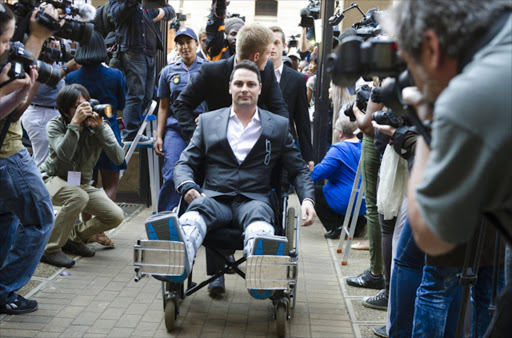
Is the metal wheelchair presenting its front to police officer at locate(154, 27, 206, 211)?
no

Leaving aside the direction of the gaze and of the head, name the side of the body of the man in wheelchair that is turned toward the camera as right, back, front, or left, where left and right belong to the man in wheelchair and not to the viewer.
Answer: front

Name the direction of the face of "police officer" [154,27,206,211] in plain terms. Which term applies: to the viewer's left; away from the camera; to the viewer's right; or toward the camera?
toward the camera

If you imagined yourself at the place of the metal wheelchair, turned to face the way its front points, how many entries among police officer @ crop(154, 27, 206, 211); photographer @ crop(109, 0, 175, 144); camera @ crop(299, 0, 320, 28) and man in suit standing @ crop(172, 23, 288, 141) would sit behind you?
4

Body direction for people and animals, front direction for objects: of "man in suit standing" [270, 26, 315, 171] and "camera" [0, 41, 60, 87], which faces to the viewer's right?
the camera

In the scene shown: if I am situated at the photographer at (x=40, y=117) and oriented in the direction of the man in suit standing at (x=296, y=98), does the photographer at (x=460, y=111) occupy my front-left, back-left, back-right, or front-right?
front-right

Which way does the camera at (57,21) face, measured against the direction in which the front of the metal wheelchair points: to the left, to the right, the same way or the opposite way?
to the left

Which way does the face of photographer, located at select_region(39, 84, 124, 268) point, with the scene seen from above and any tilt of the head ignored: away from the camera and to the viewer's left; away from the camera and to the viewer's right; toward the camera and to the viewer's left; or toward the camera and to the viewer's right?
toward the camera and to the viewer's right

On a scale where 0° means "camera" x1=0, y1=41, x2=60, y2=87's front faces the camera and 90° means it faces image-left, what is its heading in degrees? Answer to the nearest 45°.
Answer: approximately 270°

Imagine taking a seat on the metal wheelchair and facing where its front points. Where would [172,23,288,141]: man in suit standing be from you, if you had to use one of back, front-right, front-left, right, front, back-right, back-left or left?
back

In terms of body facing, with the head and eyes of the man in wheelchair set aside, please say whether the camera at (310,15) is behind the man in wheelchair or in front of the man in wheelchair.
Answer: behind

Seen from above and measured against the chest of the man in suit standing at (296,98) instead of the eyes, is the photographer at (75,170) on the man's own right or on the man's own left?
on the man's own right

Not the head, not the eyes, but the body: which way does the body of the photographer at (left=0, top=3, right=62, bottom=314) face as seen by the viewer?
to the viewer's right

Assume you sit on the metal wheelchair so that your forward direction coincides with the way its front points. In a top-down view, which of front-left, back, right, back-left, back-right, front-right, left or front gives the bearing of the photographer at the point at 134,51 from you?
back

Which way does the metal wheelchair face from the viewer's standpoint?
toward the camera

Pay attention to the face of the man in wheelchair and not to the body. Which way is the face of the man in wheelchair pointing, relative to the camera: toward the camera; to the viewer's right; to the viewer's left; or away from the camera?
toward the camera

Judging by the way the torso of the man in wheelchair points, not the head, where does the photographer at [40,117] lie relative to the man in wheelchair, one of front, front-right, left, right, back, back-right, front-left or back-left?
back-right

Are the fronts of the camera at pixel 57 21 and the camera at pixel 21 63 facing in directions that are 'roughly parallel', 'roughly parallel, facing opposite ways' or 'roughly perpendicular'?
roughly parallel

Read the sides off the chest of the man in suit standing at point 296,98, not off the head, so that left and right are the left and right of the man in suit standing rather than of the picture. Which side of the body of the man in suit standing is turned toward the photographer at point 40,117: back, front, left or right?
right

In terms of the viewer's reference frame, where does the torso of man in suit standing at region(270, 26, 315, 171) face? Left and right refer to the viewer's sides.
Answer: facing the viewer

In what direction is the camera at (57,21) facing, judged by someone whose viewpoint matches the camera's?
facing to the right of the viewer

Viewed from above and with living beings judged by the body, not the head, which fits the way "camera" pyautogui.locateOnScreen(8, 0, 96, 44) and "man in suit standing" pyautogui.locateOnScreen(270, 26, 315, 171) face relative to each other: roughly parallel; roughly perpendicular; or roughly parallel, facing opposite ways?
roughly perpendicular

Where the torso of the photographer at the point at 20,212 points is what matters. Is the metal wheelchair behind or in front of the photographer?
in front
